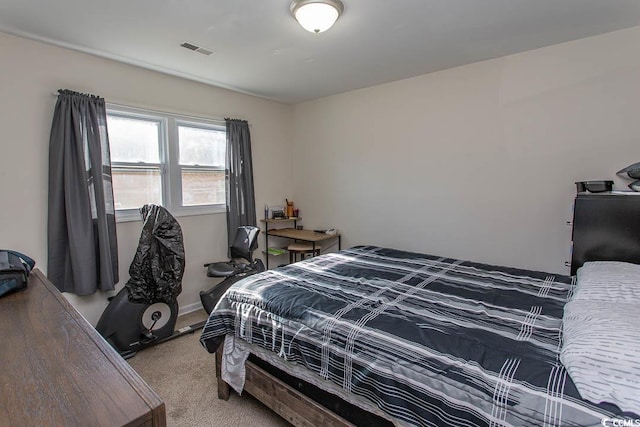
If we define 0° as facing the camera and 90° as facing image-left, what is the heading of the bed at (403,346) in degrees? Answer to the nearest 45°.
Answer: approximately 135°

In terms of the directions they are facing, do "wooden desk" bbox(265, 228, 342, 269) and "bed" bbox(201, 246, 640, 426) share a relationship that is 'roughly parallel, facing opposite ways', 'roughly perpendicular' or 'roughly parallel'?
roughly perpendicular

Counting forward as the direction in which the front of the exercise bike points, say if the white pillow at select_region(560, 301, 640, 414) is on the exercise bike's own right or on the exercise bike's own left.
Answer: on the exercise bike's own left

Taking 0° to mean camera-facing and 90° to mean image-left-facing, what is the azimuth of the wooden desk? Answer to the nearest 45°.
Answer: approximately 45°

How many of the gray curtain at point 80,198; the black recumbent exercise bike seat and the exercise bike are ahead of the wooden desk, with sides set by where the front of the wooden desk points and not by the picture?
3

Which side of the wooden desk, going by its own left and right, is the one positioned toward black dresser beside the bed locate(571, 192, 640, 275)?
left
